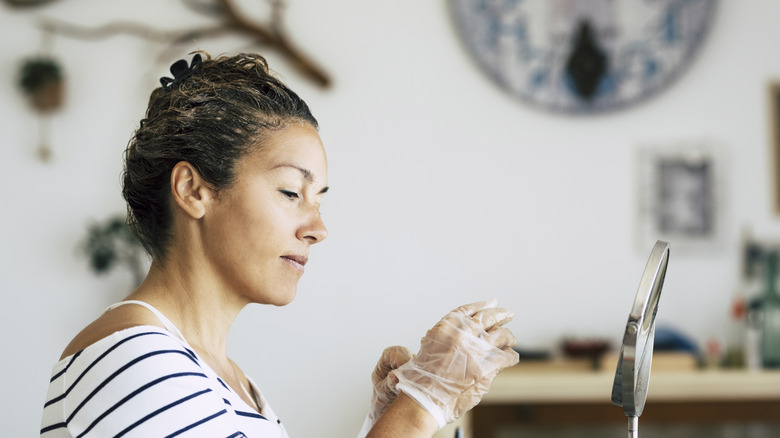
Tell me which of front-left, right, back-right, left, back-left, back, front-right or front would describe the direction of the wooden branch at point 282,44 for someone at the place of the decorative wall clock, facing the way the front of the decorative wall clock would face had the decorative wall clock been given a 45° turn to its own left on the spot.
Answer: back-right

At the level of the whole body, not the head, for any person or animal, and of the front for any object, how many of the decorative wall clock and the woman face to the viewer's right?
1

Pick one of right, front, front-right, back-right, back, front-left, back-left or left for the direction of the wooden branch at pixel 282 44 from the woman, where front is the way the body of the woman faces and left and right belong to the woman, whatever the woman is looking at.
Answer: left

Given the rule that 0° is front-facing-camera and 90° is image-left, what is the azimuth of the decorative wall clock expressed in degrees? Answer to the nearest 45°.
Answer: approximately 0°

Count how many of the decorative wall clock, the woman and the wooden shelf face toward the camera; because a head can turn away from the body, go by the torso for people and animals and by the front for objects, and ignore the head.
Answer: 2

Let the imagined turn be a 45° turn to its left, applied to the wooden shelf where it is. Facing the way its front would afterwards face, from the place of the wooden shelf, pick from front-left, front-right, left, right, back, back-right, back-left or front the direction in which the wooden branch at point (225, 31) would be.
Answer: back-right

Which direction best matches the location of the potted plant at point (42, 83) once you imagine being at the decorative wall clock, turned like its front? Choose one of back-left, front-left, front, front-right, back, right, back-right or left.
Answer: right

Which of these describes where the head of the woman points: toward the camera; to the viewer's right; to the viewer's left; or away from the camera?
to the viewer's right

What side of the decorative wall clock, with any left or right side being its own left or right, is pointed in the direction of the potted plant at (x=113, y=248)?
right

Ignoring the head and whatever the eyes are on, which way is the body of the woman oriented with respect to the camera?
to the viewer's right
